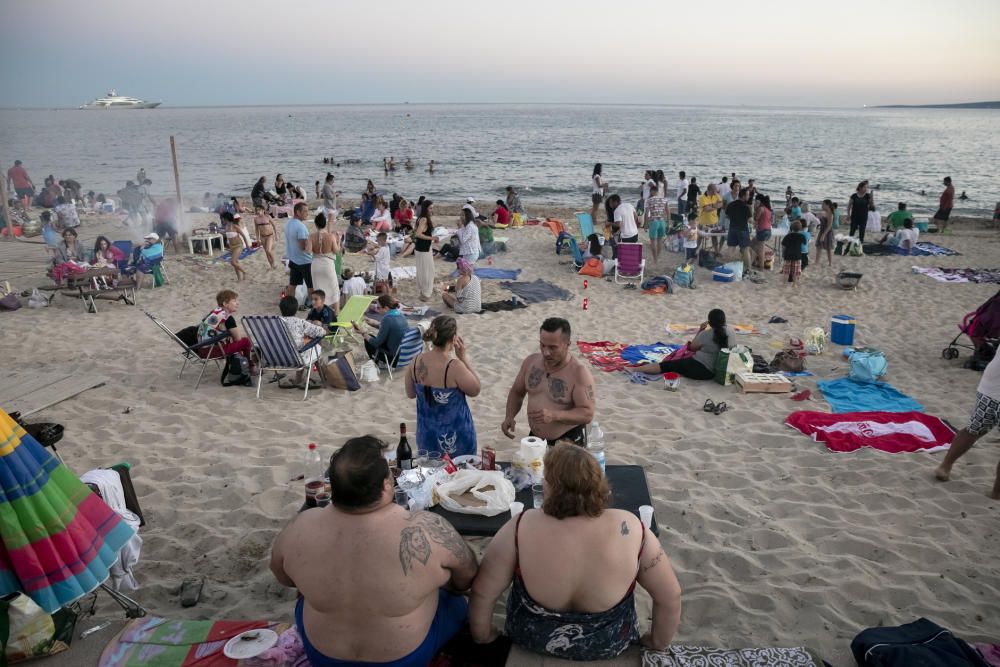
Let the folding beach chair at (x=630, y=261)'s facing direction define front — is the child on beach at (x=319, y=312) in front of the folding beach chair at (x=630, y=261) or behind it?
behind

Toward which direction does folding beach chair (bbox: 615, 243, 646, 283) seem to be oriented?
away from the camera

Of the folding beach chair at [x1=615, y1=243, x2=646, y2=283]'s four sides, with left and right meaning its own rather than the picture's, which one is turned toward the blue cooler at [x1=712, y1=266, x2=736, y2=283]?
right

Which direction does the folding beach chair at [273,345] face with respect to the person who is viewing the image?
facing away from the viewer and to the right of the viewer
